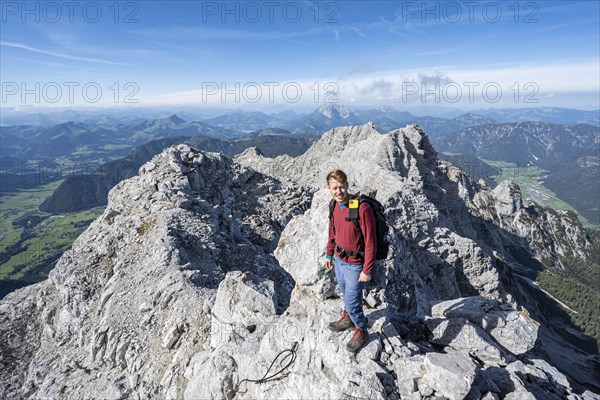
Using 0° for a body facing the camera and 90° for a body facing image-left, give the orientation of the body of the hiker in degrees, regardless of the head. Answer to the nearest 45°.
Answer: approximately 45°
